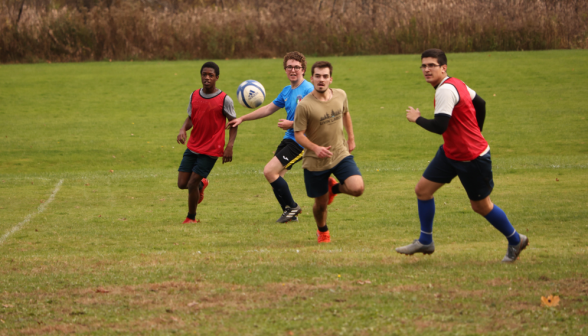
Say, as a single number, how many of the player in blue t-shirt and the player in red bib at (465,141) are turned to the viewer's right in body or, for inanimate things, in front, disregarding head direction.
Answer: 0

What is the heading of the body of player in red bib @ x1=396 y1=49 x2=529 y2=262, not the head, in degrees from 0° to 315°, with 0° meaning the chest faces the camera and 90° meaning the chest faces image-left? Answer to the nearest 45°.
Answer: approximately 90°

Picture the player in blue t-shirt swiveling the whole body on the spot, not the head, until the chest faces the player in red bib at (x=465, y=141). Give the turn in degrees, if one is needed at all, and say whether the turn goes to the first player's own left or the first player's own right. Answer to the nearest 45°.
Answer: approximately 90° to the first player's own left

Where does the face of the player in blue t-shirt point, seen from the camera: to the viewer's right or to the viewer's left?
to the viewer's left

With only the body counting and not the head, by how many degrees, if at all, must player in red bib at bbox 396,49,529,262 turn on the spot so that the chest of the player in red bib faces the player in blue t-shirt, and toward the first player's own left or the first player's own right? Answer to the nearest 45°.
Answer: approximately 45° to the first player's own right

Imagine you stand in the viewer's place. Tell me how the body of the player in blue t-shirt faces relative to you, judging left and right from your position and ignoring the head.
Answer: facing the viewer and to the left of the viewer

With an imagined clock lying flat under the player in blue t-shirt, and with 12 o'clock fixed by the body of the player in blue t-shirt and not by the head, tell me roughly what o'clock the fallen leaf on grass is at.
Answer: The fallen leaf on grass is roughly at 10 o'clock from the player in blue t-shirt.

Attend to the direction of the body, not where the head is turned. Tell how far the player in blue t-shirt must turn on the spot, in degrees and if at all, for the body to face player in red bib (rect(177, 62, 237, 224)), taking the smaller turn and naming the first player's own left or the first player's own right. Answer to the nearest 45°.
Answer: approximately 45° to the first player's own right

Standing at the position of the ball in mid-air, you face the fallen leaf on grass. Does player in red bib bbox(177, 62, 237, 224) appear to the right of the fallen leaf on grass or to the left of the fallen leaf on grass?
right

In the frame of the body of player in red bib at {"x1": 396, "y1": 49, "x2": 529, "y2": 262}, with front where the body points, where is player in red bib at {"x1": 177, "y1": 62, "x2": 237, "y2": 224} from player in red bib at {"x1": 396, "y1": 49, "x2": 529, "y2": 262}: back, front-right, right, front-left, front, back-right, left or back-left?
front-right

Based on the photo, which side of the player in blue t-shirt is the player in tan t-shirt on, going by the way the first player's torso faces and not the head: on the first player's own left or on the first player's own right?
on the first player's own left
